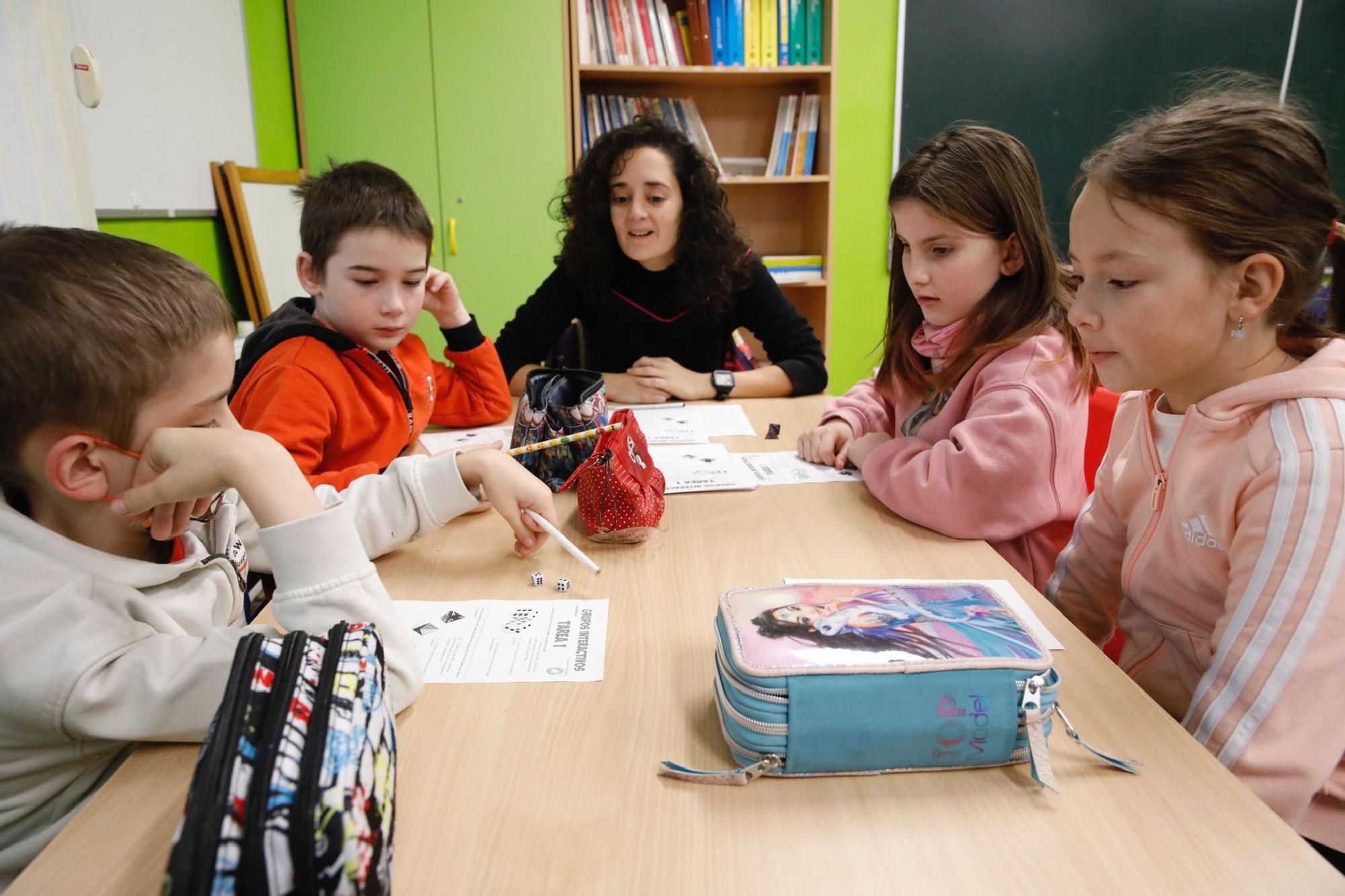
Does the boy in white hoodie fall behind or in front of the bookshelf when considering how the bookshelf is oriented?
in front

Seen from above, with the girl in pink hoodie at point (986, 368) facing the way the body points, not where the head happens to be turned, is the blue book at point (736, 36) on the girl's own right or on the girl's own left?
on the girl's own right

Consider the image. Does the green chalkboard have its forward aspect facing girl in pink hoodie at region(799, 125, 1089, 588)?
yes

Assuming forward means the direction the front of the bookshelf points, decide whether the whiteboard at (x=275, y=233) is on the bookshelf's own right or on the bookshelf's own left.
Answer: on the bookshelf's own right

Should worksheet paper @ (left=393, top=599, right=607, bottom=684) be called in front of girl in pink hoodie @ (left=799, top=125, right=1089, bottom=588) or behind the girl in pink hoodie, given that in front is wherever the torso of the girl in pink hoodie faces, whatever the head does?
in front

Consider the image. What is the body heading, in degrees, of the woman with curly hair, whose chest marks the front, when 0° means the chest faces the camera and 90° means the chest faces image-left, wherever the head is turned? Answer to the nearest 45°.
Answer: approximately 0°

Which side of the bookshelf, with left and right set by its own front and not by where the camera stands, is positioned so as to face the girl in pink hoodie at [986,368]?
front

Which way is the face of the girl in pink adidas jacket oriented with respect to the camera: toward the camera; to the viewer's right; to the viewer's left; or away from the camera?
to the viewer's left

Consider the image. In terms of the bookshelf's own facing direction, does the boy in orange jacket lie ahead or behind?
ahead

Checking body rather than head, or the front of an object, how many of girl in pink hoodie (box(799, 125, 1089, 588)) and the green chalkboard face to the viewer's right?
0

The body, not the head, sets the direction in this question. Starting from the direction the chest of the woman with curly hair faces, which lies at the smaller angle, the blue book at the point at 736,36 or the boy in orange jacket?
the boy in orange jacket

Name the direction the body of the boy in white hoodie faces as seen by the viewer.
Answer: to the viewer's right
